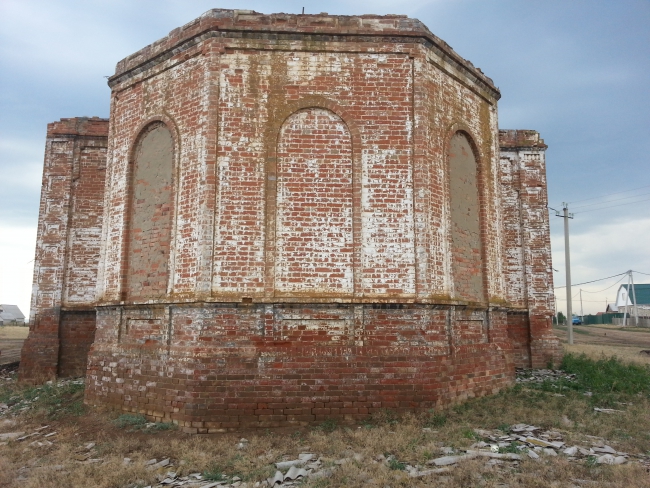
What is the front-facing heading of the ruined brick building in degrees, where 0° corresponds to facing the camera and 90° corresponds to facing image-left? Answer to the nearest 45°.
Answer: approximately 180°

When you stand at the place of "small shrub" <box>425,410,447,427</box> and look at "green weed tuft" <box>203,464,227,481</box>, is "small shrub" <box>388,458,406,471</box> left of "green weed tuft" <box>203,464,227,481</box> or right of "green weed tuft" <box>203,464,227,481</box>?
left
